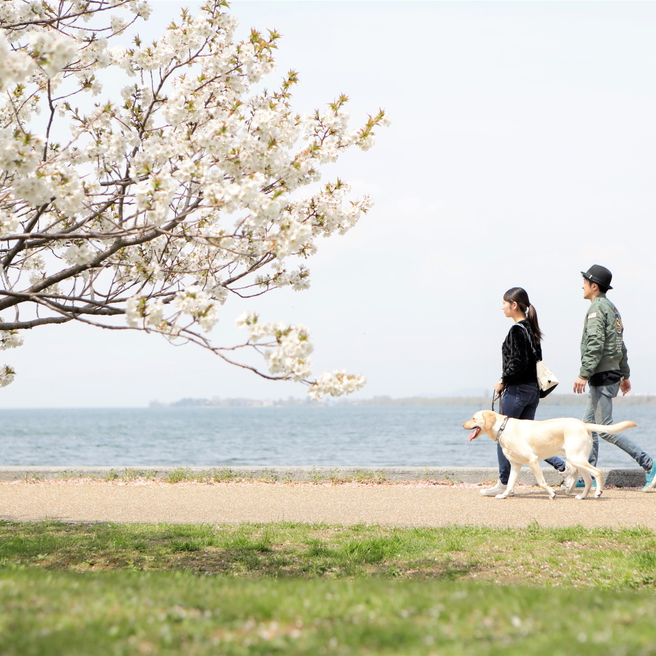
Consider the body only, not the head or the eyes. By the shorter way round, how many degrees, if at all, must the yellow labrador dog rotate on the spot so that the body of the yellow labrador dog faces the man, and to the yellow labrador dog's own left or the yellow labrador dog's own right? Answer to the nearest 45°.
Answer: approximately 135° to the yellow labrador dog's own right

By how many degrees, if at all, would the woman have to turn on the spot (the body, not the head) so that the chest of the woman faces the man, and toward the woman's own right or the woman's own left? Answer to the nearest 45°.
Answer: approximately 135° to the woman's own right

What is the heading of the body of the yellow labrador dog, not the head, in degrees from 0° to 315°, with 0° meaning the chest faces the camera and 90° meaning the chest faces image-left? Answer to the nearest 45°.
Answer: approximately 90°

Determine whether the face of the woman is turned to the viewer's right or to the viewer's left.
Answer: to the viewer's left

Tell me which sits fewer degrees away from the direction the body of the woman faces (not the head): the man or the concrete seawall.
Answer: the concrete seawall

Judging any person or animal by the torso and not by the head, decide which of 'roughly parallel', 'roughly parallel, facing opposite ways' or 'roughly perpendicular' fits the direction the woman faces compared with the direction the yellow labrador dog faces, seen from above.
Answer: roughly parallel

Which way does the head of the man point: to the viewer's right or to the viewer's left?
to the viewer's left

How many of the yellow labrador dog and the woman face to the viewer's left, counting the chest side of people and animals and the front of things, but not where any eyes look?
2

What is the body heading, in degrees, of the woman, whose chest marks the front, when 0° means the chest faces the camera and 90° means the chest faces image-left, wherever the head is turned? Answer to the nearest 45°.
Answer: approximately 90°
